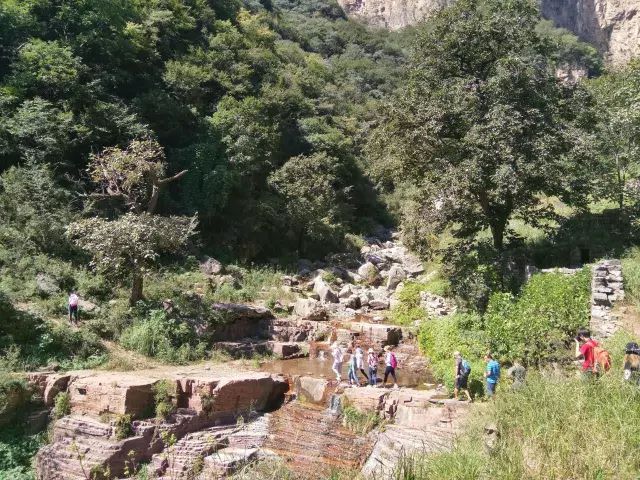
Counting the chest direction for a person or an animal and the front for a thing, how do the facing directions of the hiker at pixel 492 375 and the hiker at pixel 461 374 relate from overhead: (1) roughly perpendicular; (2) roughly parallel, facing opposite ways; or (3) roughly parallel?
roughly parallel

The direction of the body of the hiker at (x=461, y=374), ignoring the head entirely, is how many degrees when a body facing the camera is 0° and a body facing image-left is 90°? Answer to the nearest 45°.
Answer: approximately 90°

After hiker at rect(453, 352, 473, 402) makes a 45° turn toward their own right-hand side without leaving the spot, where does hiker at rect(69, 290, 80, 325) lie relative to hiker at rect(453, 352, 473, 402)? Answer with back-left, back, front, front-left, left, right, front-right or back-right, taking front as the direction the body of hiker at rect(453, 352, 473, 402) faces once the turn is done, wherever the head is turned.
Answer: front-left

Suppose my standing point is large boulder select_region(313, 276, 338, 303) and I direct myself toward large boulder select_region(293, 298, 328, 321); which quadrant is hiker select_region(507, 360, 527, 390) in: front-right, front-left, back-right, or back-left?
front-left

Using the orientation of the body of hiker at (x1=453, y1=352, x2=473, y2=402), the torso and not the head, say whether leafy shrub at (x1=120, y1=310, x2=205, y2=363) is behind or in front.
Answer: in front

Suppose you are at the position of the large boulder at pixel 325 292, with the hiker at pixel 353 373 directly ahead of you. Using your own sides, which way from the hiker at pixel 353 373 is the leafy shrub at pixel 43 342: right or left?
right

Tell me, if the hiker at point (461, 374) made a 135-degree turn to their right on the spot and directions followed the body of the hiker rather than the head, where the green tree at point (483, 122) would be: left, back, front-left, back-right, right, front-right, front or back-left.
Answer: front-left

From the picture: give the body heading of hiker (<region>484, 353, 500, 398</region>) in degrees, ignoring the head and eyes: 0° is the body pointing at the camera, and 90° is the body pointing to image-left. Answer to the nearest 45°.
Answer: approximately 90°
